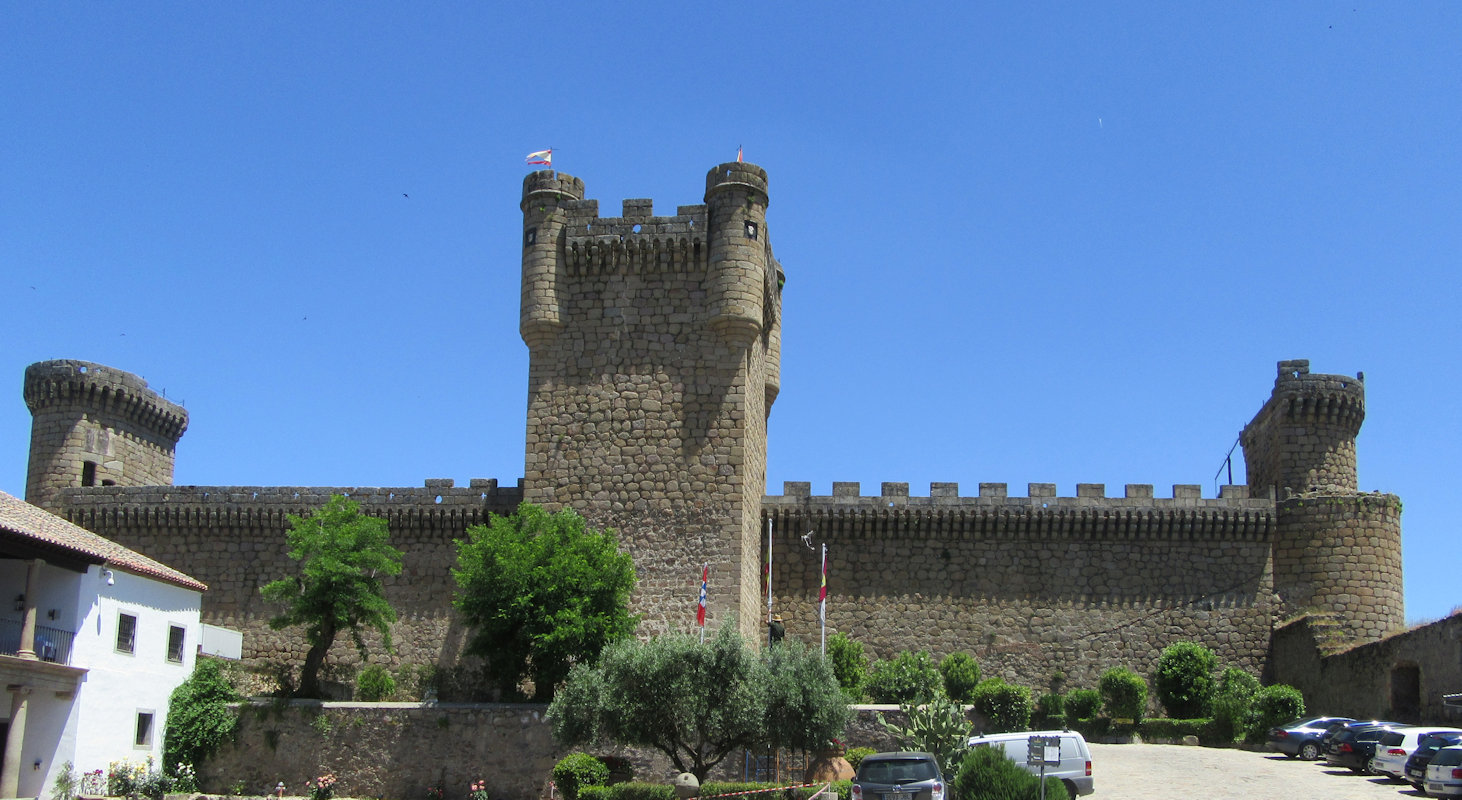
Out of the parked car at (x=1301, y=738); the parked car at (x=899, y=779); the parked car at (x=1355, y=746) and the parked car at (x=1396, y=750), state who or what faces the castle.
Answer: the parked car at (x=899, y=779)

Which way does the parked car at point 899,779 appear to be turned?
away from the camera

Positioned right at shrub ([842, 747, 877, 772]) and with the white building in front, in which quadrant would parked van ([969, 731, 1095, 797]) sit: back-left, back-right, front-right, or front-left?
back-left

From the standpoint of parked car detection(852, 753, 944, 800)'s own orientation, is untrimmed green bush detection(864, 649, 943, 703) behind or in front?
in front

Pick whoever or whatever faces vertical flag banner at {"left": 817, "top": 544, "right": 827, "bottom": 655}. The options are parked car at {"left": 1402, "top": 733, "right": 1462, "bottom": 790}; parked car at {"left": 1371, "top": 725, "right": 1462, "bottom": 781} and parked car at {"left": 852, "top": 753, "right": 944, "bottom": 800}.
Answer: parked car at {"left": 852, "top": 753, "right": 944, "bottom": 800}
